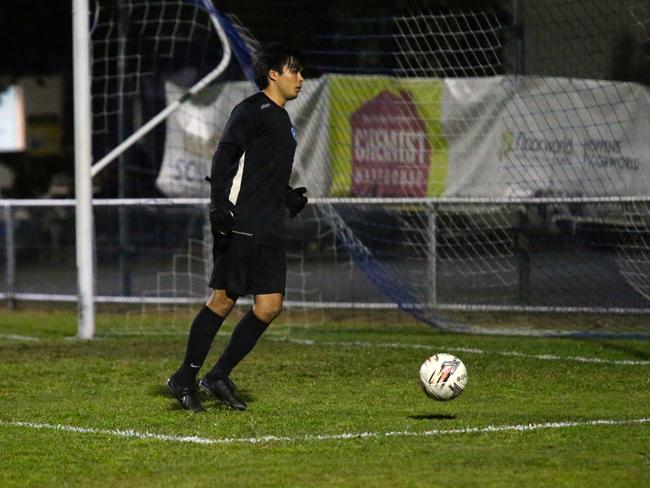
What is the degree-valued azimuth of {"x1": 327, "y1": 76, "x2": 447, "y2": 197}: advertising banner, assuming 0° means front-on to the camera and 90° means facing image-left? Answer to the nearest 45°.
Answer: approximately 0°

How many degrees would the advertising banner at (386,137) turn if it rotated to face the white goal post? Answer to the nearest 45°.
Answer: approximately 45° to its right

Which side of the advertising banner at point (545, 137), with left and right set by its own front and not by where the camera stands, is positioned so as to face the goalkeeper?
front

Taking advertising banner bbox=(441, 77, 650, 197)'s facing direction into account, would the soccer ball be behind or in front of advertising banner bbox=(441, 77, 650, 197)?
in front

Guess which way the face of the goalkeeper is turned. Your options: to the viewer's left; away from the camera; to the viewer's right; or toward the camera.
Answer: to the viewer's right

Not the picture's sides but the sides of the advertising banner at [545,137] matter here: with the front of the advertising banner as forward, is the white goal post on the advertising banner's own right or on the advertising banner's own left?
on the advertising banner's own right

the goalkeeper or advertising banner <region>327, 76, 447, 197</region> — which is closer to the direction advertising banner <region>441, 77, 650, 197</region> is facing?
the goalkeeper

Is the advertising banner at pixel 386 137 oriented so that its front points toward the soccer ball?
yes
